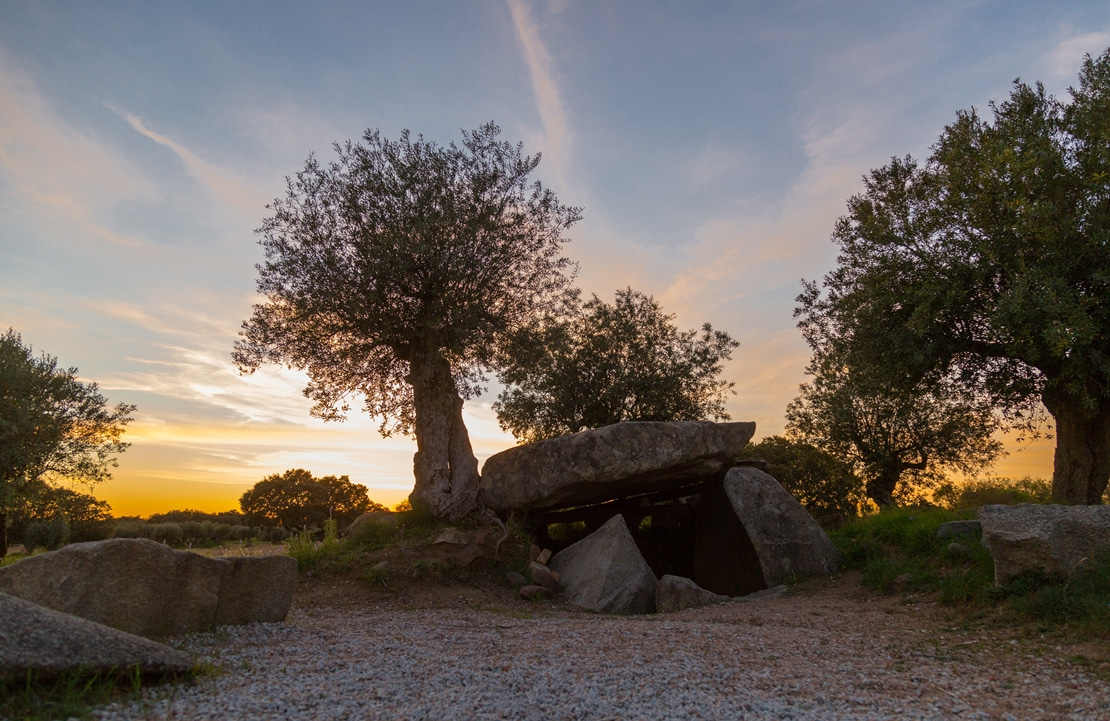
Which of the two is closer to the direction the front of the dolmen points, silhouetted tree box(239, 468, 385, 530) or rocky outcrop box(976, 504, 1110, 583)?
the rocky outcrop

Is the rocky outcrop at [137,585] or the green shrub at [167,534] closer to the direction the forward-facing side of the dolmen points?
the rocky outcrop

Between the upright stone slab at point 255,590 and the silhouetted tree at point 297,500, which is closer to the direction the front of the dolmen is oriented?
the upright stone slab

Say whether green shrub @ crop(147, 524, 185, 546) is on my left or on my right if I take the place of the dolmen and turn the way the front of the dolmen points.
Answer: on my right

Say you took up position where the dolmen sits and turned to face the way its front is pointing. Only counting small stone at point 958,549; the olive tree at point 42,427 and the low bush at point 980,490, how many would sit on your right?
1

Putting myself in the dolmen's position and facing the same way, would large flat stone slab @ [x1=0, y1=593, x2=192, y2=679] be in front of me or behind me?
in front

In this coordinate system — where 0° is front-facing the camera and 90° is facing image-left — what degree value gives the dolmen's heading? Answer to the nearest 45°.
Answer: approximately 0°

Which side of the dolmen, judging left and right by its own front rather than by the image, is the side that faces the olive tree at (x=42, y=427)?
right

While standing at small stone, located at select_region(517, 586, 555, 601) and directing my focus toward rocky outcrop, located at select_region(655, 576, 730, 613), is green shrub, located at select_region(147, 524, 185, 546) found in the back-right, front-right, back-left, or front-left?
back-left

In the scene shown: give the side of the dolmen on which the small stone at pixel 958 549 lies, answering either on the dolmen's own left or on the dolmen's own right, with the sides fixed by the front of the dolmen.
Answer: on the dolmen's own left

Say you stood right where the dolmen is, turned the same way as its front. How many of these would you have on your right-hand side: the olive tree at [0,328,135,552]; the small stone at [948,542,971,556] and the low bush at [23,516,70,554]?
2

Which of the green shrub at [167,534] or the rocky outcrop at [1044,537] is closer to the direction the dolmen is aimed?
the rocky outcrop

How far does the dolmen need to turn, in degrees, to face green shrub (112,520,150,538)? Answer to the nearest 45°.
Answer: approximately 90° to its right

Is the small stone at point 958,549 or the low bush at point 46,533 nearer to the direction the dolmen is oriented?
the small stone
